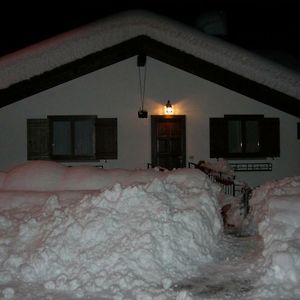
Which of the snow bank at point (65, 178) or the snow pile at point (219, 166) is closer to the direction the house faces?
the snow bank

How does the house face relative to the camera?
toward the camera

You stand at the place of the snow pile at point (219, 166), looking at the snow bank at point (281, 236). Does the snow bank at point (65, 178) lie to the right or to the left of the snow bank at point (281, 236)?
right

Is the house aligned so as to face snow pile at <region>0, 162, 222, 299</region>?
yes

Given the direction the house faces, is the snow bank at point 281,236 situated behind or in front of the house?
in front

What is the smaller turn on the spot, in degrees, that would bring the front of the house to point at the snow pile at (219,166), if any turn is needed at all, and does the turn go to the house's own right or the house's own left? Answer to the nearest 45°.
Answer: approximately 90° to the house's own left

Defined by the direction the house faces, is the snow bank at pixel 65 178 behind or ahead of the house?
ahead
